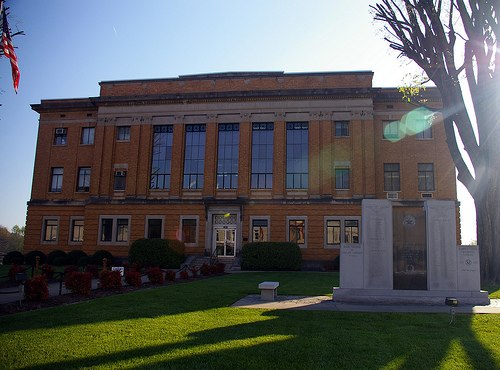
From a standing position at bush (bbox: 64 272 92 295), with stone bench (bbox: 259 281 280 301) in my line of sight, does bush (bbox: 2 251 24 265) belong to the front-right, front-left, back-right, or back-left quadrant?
back-left

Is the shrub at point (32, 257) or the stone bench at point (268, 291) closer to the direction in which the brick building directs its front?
the stone bench

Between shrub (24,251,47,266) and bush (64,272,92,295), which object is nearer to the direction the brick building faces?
the bush

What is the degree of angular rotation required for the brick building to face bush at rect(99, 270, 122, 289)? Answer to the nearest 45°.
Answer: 0° — it already faces it

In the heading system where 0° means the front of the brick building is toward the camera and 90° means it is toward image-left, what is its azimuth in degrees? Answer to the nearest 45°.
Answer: approximately 0°

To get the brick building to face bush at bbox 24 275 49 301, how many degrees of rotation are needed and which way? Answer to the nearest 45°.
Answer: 0° — it already faces it

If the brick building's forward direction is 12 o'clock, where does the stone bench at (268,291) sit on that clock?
The stone bench is roughly at 12 o'clock from the brick building.

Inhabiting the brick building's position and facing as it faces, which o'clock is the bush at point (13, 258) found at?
The bush is roughly at 3 o'clock from the brick building.

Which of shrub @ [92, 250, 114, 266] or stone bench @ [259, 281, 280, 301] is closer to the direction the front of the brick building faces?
the stone bench

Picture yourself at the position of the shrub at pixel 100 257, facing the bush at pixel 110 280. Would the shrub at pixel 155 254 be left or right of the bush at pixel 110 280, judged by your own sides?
left
